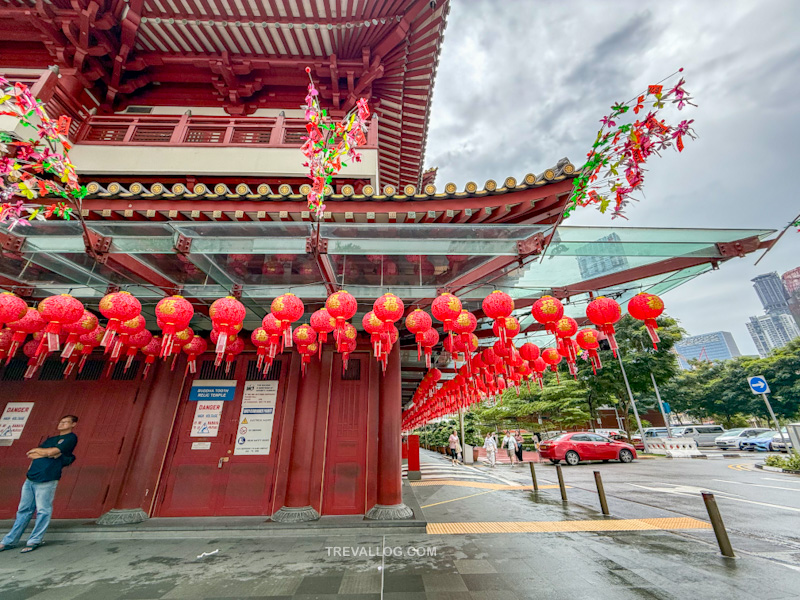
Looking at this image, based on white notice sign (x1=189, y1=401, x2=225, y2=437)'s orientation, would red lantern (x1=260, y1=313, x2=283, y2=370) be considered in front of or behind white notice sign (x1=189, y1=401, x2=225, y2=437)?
in front

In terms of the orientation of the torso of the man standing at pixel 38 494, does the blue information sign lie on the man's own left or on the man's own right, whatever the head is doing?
on the man's own left

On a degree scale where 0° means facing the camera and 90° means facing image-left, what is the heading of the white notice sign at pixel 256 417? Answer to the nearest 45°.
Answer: approximately 0°

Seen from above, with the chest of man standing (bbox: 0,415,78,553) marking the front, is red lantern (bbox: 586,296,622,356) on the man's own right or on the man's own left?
on the man's own left

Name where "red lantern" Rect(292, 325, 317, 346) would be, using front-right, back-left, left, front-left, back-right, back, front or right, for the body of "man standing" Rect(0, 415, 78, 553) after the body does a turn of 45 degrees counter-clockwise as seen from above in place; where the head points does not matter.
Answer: front-left

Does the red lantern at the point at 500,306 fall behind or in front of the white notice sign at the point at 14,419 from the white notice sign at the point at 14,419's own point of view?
in front

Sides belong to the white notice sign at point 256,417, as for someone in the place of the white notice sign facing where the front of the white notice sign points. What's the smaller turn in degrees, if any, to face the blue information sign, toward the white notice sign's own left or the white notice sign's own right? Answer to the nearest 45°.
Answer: approximately 90° to the white notice sign's own right

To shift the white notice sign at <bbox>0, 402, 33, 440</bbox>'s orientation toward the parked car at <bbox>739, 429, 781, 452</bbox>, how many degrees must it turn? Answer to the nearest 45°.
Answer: approximately 90° to its left

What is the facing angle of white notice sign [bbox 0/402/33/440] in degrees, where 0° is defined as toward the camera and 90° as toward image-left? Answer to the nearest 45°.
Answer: approximately 0°

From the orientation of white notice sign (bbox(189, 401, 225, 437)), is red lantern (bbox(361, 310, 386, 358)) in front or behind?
in front

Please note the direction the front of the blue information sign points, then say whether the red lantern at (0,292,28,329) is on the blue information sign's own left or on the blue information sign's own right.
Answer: on the blue information sign's own right
